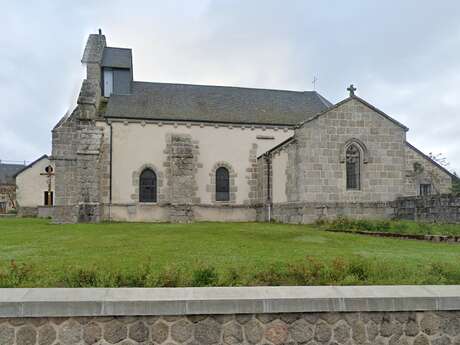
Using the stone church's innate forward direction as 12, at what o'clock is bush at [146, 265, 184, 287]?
The bush is roughly at 9 o'clock from the stone church.

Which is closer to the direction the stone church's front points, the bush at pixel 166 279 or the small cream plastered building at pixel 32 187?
the small cream plastered building

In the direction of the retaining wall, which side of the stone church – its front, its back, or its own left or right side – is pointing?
left

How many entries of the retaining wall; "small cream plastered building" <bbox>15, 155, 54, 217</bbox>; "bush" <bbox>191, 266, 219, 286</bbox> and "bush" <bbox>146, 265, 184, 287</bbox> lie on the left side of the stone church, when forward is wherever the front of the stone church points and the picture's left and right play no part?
3

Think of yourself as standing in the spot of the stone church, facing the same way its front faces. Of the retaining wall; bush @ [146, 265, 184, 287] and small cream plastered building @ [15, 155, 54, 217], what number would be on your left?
2

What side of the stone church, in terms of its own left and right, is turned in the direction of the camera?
left

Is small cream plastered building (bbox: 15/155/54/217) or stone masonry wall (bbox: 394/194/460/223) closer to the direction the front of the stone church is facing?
the small cream plastered building

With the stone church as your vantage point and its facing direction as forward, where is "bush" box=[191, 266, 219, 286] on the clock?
The bush is roughly at 9 o'clock from the stone church.

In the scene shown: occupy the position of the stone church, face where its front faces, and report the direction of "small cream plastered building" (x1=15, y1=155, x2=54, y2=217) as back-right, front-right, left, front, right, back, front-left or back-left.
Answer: front-right

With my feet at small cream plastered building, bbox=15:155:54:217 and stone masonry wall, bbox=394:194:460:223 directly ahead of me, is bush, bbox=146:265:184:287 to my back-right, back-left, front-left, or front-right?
front-right

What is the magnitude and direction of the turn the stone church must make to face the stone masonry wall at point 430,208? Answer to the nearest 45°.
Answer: approximately 135° to its left
